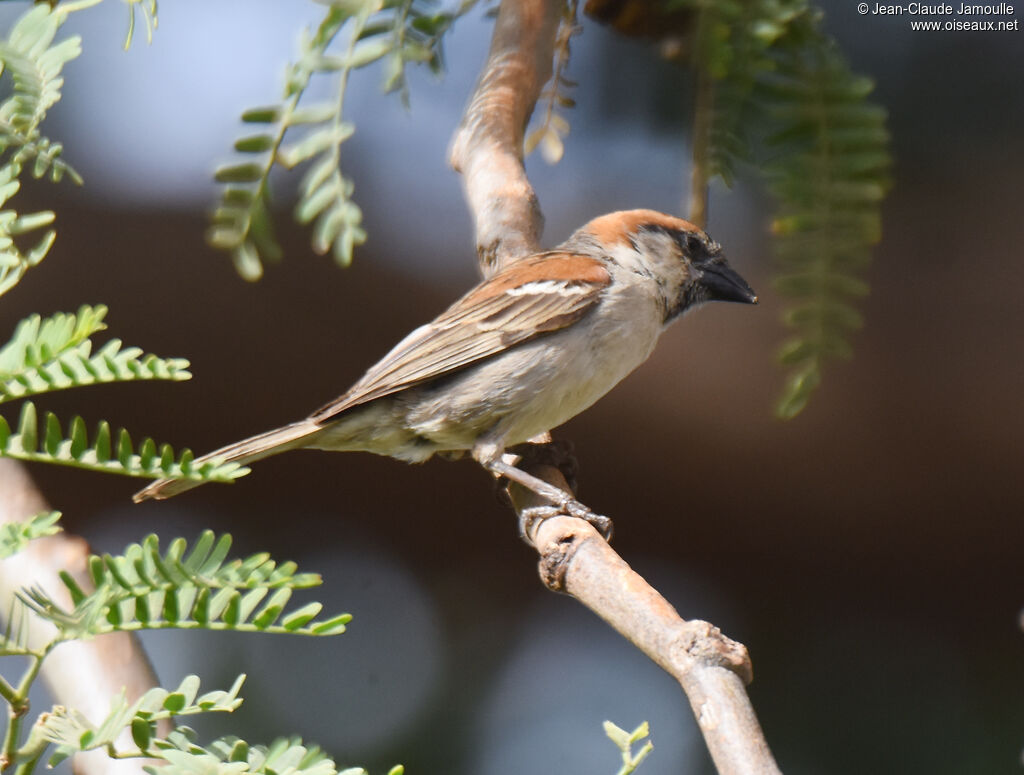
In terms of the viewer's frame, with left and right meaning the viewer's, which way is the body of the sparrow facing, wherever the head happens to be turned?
facing to the right of the viewer

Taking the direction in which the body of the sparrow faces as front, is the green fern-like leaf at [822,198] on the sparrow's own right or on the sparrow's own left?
on the sparrow's own left
